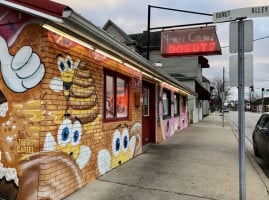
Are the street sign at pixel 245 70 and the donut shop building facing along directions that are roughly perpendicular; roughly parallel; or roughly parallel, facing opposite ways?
roughly perpendicular

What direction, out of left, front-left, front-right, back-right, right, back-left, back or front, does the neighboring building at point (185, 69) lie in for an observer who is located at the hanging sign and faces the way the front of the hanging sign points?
back

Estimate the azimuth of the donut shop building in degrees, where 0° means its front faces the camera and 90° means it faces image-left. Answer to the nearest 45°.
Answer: approximately 315°
